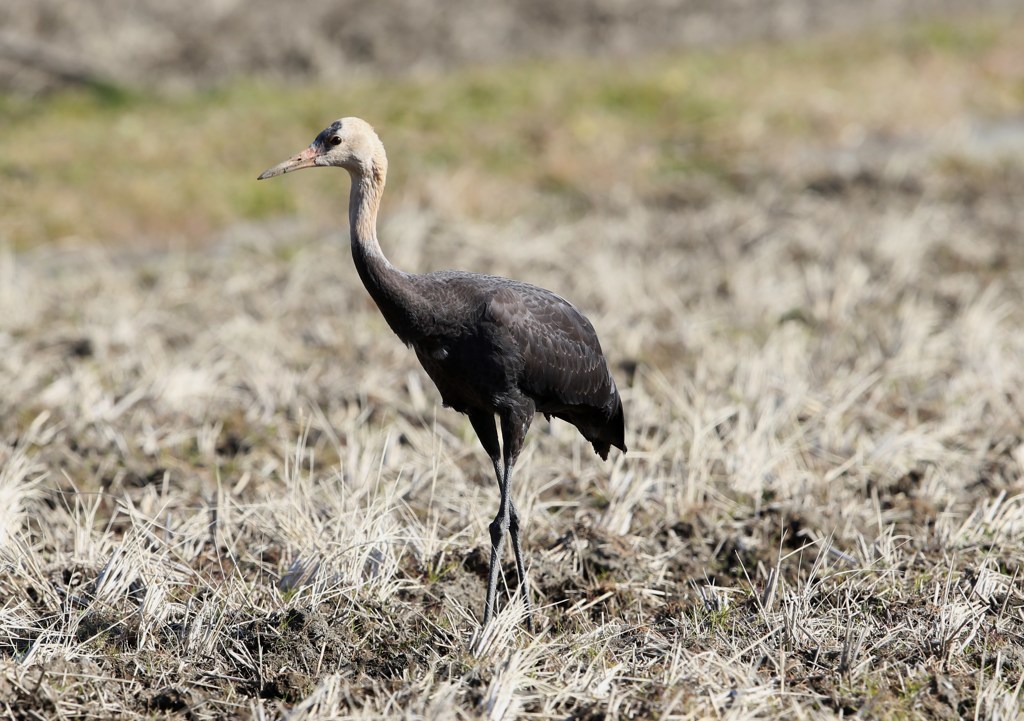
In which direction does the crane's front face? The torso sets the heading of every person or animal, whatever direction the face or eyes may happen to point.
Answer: to the viewer's left
